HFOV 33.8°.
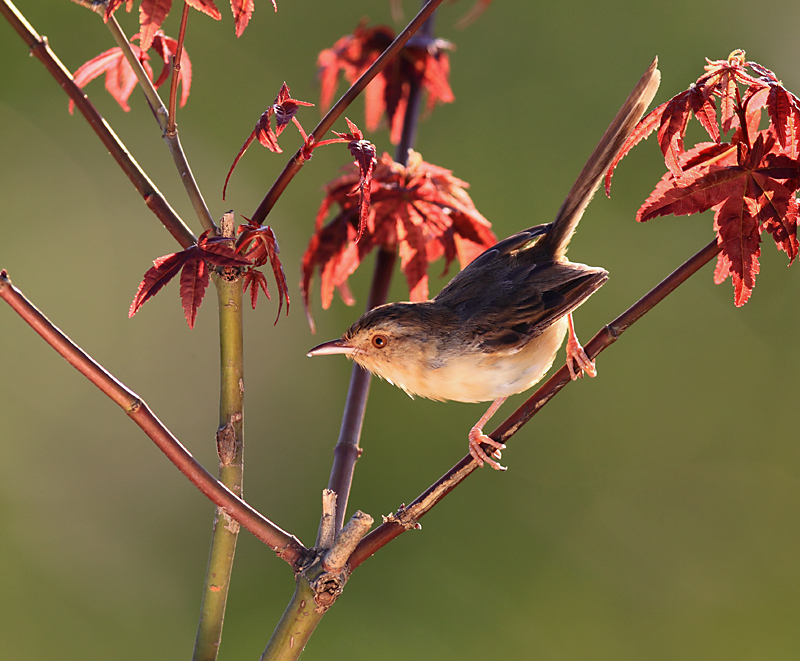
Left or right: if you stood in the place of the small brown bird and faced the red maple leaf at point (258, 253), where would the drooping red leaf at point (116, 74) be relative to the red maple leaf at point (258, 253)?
right

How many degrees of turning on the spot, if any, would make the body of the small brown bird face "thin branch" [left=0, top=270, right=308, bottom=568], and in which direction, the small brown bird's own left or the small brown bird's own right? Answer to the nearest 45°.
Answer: approximately 45° to the small brown bird's own left

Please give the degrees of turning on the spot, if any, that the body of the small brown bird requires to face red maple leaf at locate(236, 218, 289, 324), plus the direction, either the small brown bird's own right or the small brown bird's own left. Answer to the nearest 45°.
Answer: approximately 45° to the small brown bird's own left

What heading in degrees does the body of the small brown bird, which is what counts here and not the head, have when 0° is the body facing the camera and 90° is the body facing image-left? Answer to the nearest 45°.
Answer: approximately 90°
